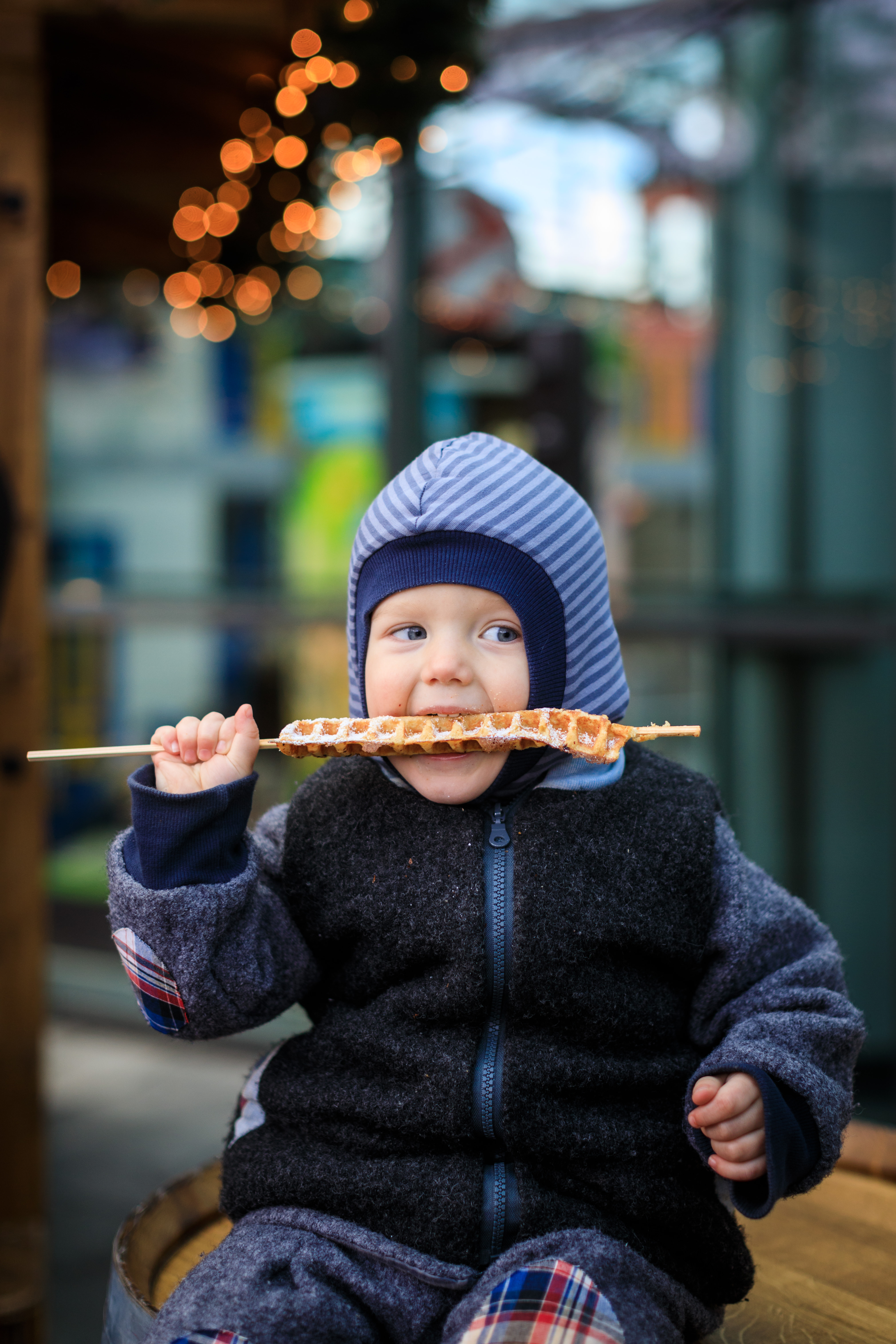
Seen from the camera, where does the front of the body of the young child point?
toward the camera

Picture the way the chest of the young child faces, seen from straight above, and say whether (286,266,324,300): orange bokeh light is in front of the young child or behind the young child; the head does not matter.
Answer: behind

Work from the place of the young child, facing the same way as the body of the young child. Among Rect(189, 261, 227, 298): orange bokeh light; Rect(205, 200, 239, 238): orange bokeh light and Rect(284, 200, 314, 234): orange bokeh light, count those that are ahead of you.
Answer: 0

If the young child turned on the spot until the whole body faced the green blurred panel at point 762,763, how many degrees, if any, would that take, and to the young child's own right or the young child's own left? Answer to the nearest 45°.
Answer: approximately 180°

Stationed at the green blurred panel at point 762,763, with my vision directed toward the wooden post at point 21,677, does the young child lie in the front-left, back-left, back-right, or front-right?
front-left

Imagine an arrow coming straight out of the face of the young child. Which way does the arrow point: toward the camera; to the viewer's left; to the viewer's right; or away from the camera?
toward the camera

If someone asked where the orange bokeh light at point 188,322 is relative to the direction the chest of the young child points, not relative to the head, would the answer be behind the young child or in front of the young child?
behind

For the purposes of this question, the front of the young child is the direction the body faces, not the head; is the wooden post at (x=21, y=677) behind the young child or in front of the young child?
behind

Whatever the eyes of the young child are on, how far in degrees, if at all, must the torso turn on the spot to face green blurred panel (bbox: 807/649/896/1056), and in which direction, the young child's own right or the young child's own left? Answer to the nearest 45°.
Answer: approximately 135° to the young child's own left

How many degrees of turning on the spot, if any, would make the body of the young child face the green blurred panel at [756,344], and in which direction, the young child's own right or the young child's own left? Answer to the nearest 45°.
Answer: approximately 180°

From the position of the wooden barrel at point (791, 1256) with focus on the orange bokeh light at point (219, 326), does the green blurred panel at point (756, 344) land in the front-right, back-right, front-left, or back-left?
front-right

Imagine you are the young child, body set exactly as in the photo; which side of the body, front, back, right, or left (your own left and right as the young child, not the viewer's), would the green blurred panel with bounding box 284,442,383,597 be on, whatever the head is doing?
back

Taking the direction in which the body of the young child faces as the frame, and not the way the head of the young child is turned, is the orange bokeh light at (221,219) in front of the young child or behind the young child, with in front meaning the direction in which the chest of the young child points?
behind

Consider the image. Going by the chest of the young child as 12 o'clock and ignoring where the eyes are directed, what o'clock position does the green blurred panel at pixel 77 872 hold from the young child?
The green blurred panel is roughly at 5 o'clock from the young child.
